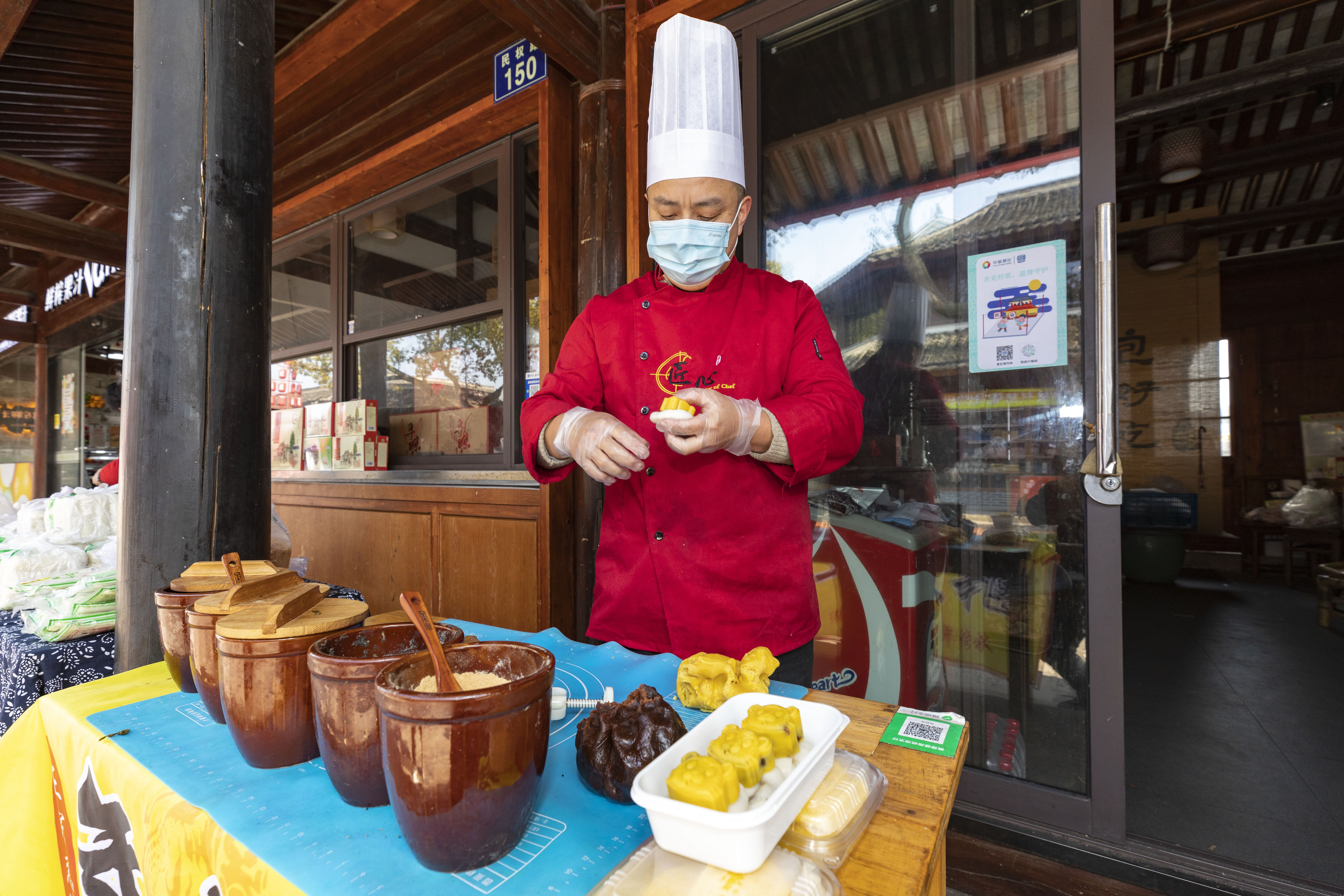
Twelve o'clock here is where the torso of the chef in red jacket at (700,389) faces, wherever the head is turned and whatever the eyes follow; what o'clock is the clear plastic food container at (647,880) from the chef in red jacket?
The clear plastic food container is roughly at 12 o'clock from the chef in red jacket.

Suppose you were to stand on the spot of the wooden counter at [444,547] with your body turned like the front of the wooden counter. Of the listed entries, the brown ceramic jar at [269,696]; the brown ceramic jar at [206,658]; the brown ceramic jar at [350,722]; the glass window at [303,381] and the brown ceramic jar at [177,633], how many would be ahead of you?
4

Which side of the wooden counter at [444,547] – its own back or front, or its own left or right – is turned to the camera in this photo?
front

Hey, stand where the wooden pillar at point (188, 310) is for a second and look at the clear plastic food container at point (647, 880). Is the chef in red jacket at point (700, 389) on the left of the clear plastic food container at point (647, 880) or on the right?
left

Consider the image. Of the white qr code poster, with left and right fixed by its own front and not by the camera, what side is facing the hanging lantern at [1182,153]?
back

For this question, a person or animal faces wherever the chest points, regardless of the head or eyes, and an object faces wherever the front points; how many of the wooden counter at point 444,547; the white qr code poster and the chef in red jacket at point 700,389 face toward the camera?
3

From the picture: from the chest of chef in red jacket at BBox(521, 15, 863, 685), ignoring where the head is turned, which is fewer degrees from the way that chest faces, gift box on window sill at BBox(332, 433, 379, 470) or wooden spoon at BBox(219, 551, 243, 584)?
the wooden spoon

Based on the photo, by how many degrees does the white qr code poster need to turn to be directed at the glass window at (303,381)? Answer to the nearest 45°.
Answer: approximately 90° to its right

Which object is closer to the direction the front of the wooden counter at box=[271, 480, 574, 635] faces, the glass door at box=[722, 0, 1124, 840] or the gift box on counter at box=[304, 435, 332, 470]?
the glass door

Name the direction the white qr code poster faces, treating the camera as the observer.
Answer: facing the viewer

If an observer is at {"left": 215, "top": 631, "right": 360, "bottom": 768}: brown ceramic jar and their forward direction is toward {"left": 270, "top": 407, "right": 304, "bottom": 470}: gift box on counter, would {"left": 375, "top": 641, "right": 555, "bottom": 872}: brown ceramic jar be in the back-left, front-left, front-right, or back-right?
back-right

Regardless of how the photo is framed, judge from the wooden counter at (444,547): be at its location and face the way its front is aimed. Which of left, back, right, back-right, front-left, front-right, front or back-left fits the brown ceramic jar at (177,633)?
front

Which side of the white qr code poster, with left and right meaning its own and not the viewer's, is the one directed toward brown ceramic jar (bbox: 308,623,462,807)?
front

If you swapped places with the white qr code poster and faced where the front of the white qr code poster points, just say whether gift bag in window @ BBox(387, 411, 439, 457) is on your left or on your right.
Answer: on your right

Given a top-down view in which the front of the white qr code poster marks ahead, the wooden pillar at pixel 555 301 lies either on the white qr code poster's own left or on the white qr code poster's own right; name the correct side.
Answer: on the white qr code poster's own right

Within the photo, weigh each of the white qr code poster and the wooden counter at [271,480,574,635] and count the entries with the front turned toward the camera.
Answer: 2
